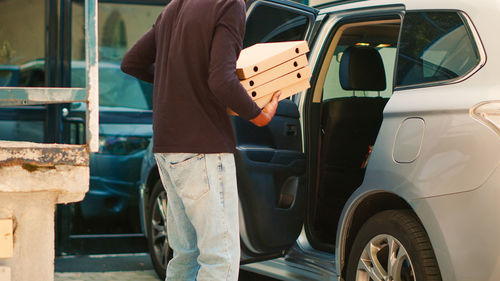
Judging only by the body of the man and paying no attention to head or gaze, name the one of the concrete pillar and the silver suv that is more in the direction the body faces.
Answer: the silver suv

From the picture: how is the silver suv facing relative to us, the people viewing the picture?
facing away from the viewer and to the left of the viewer

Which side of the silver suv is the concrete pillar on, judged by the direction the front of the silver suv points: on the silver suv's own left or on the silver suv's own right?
on the silver suv's own left

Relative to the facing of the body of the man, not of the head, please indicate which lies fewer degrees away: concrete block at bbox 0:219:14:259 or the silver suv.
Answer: the silver suv

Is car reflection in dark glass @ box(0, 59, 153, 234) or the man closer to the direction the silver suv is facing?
the car reflection in dark glass

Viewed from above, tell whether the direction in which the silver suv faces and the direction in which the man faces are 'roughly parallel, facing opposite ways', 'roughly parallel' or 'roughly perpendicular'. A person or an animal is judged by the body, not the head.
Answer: roughly perpendicular

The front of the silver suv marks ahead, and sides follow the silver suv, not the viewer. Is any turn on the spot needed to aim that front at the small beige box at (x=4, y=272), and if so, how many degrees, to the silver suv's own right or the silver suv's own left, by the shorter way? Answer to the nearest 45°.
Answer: approximately 90° to the silver suv's own left

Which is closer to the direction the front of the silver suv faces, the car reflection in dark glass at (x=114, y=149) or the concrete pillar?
the car reflection in dark glass

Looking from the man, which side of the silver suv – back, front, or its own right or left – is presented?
left

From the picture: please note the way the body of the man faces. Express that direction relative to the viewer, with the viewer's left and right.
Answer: facing away from the viewer and to the right of the viewer
